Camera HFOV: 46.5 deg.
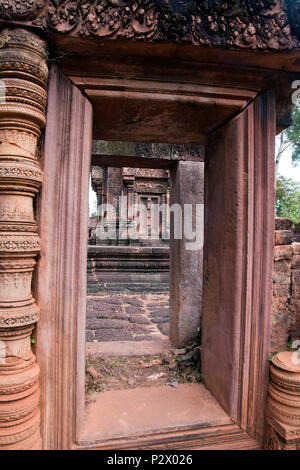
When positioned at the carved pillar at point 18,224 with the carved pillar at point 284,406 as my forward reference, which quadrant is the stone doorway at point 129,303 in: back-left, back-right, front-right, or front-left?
front-left

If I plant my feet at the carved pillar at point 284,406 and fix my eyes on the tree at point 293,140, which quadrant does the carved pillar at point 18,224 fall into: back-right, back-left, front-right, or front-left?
back-left

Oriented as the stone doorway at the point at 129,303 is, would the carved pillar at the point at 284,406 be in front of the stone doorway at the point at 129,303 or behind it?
in front

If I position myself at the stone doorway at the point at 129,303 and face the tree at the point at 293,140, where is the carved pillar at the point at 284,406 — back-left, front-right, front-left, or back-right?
back-right

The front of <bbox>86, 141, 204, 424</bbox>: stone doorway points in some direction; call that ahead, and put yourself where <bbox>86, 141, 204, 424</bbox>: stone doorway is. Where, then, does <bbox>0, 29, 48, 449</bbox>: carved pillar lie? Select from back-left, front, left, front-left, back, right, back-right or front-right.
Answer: front

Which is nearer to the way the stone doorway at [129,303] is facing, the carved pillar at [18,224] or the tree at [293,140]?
the carved pillar

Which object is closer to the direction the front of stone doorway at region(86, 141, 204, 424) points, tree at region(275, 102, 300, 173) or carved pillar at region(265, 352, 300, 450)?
the carved pillar

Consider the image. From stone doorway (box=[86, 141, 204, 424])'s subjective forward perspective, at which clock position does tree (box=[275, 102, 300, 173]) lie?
The tree is roughly at 7 o'clock from the stone doorway.

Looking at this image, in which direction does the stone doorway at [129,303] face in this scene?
toward the camera
